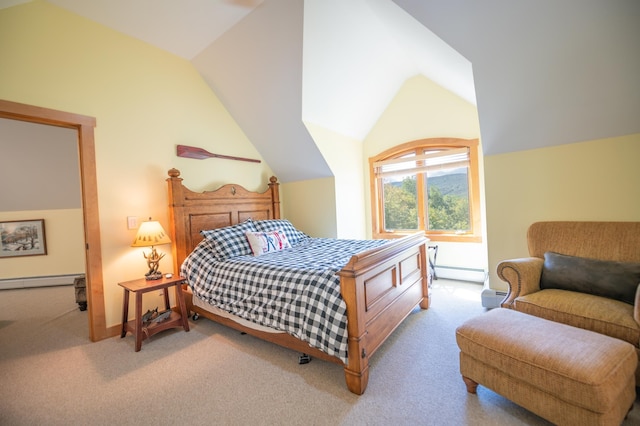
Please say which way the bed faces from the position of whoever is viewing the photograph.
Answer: facing the viewer and to the right of the viewer

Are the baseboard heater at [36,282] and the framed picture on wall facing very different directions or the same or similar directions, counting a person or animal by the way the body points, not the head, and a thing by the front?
same or similar directions

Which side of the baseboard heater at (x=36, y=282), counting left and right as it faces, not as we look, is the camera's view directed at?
front

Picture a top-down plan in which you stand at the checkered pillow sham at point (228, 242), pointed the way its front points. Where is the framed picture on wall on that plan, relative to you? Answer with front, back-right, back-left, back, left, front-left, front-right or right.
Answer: back

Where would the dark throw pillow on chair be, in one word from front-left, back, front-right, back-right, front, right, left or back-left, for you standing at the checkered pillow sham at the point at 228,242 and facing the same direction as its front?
front

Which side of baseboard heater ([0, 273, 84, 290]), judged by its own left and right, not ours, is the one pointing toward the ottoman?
front

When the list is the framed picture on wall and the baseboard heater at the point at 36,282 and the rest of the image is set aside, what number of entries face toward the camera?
2

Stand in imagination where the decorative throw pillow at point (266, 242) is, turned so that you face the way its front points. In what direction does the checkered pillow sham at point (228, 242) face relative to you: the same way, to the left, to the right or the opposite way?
the same way

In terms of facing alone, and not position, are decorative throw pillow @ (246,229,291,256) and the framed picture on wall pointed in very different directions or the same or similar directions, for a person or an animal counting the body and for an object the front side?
same or similar directions

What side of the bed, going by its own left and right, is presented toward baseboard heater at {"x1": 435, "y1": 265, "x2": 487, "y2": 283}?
left

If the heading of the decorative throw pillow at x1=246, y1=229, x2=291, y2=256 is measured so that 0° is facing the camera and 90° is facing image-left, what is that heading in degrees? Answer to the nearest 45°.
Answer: approximately 315°

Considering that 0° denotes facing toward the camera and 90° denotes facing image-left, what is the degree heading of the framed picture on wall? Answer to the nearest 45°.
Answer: approximately 0°
